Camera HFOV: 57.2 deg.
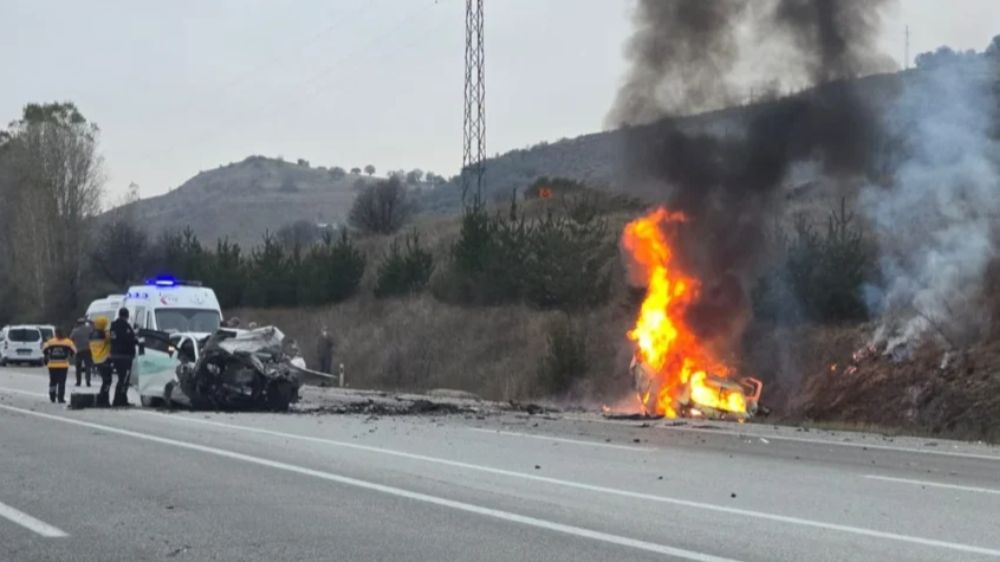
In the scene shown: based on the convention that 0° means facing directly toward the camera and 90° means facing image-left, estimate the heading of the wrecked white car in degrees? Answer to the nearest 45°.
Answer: approximately 315°

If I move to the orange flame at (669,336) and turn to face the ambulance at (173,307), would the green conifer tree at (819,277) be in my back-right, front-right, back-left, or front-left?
back-right

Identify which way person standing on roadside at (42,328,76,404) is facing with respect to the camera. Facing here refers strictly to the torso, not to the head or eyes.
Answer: away from the camera

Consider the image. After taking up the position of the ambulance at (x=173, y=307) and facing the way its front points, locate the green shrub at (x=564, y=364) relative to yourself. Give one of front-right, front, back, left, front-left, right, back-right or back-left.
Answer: front-left

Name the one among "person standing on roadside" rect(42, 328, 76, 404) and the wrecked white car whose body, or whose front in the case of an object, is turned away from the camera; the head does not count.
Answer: the person standing on roadside

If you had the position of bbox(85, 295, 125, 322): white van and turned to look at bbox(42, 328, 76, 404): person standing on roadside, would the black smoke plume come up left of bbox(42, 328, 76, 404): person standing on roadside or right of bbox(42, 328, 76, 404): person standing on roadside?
left
